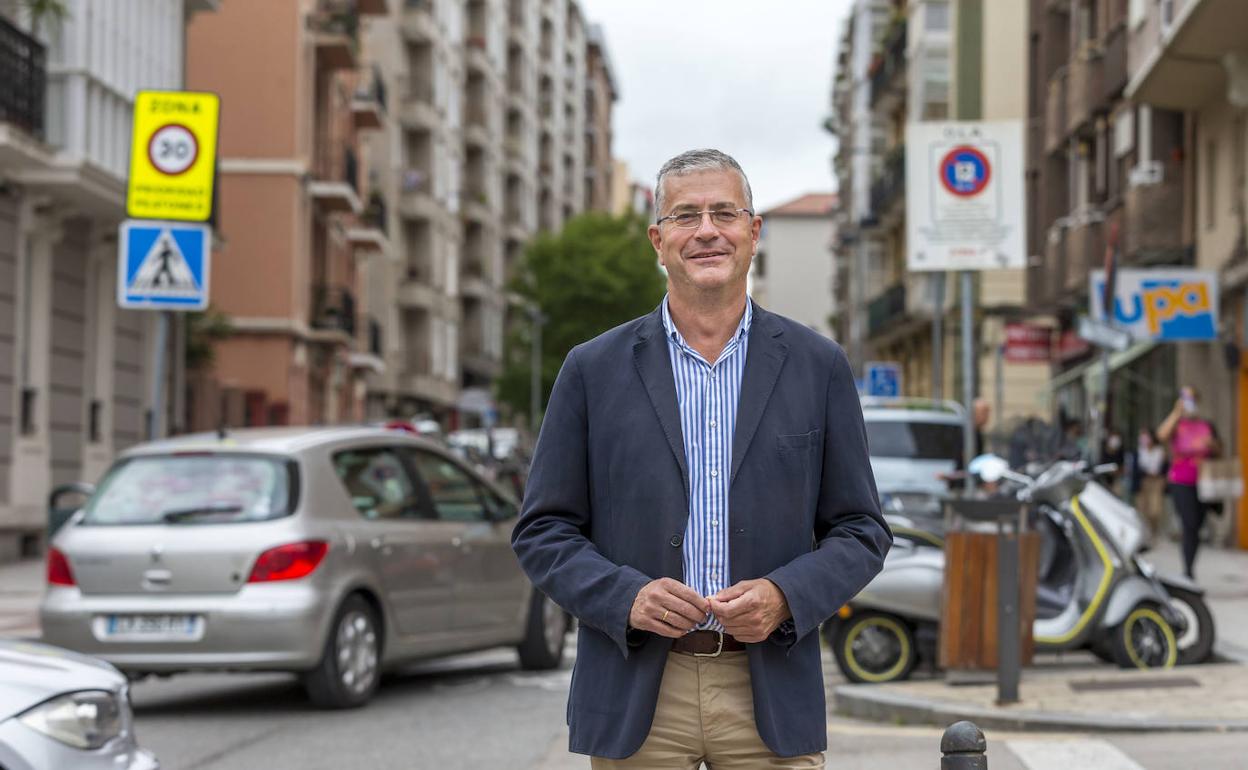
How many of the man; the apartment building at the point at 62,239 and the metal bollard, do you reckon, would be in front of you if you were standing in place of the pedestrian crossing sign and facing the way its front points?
2

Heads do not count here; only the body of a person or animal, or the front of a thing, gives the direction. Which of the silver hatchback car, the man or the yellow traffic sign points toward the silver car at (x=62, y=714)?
the yellow traffic sign

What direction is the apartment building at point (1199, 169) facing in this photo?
to the viewer's left

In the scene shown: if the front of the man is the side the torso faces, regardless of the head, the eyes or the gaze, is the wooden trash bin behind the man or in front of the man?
behind

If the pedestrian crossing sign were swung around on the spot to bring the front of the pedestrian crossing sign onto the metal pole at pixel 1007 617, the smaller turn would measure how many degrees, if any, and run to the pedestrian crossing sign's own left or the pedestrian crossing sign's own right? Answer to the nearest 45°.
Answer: approximately 45° to the pedestrian crossing sign's own left

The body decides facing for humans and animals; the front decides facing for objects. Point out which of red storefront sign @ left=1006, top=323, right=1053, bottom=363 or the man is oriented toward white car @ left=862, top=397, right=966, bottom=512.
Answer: the red storefront sign
